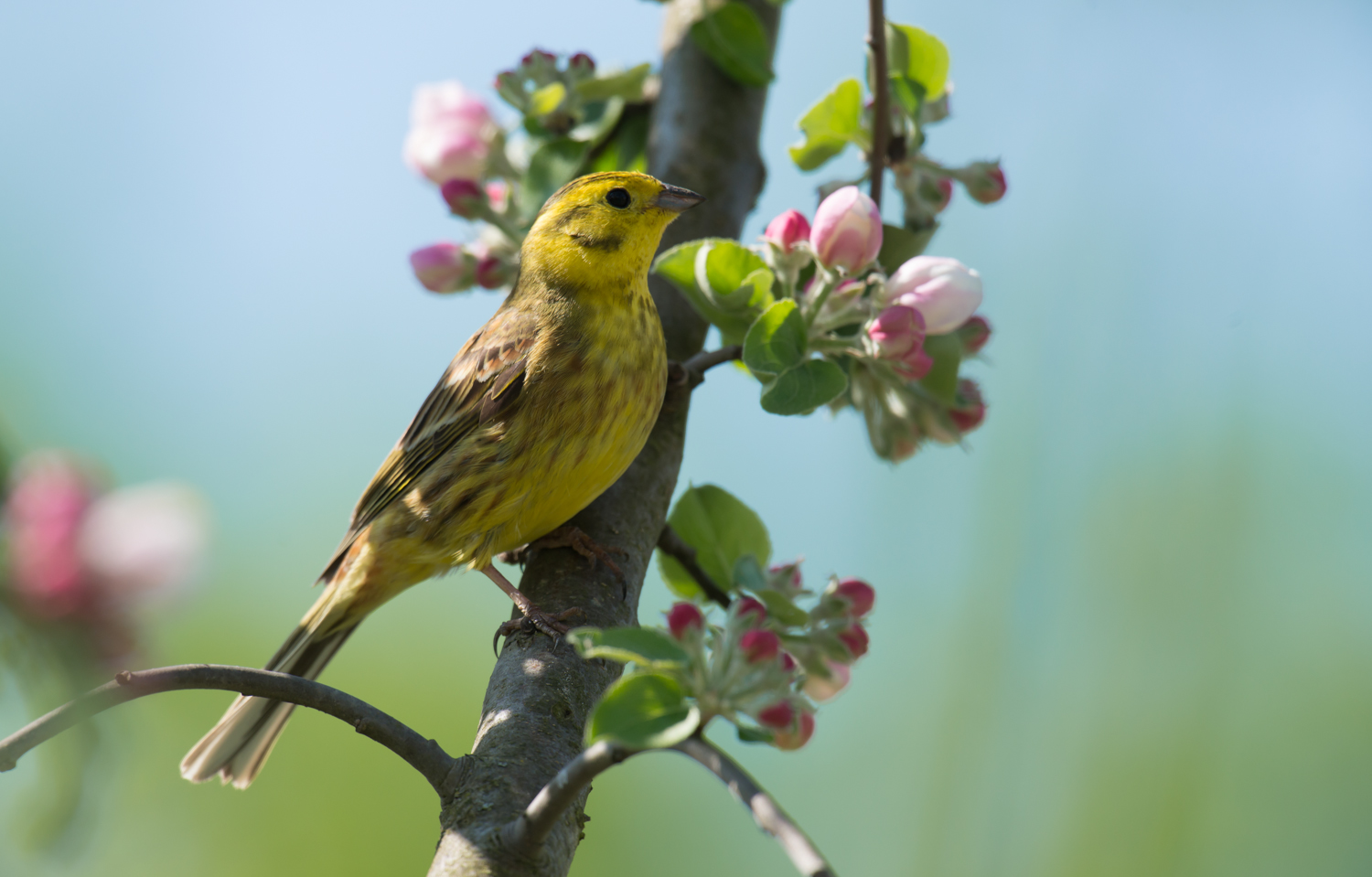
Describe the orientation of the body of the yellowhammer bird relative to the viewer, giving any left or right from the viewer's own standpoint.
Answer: facing to the right of the viewer

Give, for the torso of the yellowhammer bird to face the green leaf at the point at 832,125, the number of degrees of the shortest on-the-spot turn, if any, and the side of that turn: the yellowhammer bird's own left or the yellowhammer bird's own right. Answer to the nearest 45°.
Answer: approximately 45° to the yellowhammer bird's own left

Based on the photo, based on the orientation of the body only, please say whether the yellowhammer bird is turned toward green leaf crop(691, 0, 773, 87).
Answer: yes

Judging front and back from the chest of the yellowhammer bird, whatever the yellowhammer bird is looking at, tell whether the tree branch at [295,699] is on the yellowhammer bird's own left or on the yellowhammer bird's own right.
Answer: on the yellowhammer bird's own right
